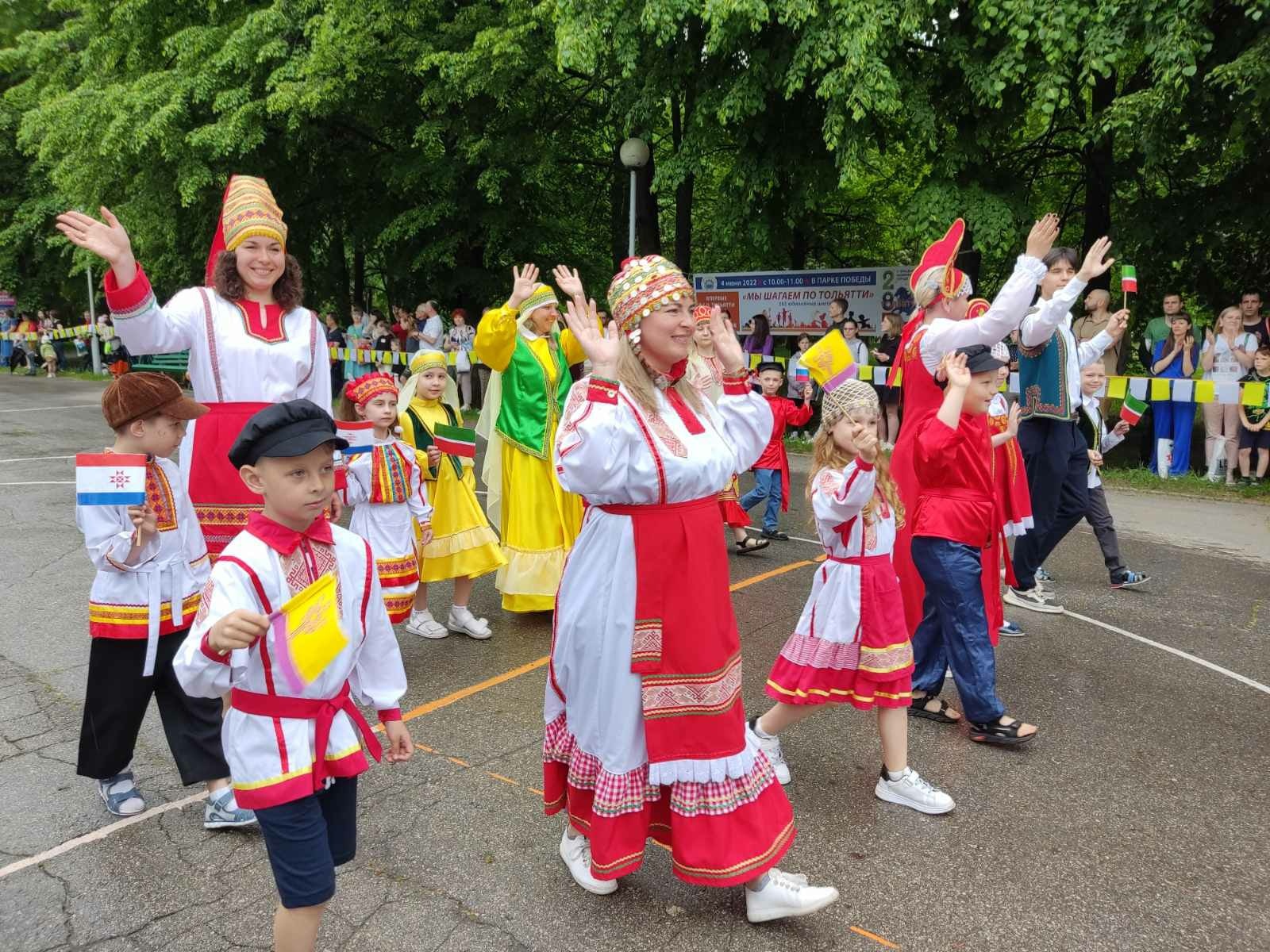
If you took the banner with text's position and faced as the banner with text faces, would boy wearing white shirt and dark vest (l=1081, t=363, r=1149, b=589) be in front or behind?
in front

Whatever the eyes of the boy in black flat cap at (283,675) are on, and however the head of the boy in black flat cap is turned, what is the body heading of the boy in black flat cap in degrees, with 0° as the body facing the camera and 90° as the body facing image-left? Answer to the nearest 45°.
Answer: approximately 315°

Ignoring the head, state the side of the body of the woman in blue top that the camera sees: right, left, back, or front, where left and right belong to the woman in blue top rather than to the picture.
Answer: front

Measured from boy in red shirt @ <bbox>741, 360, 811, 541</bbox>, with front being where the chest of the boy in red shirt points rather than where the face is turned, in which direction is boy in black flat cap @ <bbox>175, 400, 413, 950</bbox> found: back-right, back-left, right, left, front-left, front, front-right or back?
front-right

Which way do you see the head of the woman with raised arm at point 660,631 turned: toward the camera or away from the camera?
toward the camera

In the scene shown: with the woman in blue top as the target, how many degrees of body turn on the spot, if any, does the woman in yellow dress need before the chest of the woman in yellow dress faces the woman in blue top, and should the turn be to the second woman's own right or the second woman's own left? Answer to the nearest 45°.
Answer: approximately 90° to the second woman's own left

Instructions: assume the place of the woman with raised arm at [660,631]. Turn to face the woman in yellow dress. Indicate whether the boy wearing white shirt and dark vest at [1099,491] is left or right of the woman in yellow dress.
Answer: right

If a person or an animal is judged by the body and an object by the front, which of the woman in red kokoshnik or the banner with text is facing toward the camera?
the banner with text

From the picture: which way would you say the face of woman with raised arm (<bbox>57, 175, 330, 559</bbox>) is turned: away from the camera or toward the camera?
toward the camera

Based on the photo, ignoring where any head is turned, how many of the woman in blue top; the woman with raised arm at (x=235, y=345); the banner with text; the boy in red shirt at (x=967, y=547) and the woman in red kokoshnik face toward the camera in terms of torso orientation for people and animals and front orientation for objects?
3

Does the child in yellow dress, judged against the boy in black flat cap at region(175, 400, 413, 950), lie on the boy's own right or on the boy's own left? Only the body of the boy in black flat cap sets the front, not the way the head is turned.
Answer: on the boy's own left

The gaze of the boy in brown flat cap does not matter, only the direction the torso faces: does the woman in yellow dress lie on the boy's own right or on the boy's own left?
on the boy's own left

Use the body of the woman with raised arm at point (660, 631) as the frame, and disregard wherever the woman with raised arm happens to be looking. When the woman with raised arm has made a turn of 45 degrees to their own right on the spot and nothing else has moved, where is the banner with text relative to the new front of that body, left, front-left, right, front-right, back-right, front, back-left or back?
back
